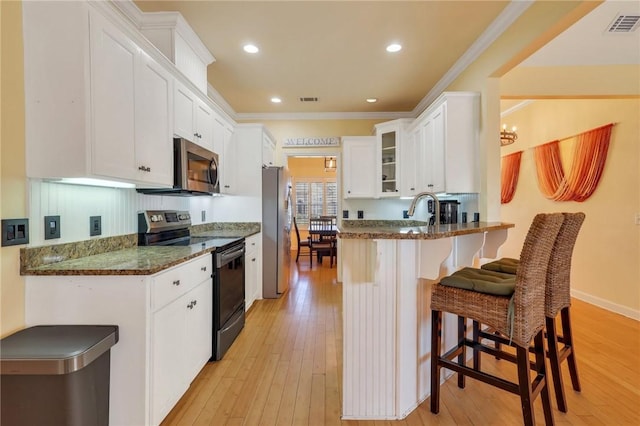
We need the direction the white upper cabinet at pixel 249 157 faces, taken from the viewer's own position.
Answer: facing to the right of the viewer

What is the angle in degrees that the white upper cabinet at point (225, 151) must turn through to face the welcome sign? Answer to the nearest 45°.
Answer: approximately 45° to its left

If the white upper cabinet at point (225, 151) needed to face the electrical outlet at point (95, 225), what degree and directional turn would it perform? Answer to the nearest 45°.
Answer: approximately 135° to its right

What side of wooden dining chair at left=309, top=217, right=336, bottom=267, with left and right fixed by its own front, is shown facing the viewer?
back

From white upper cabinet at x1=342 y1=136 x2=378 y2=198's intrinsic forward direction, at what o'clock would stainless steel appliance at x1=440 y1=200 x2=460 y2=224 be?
The stainless steel appliance is roughly at 11 o'clock from the white upper cabinet.

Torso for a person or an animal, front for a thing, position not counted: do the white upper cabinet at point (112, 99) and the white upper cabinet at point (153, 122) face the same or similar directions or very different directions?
same or similar directions

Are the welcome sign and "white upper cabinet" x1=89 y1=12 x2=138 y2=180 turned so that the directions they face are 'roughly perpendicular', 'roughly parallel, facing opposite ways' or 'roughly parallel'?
roughly perpendicular

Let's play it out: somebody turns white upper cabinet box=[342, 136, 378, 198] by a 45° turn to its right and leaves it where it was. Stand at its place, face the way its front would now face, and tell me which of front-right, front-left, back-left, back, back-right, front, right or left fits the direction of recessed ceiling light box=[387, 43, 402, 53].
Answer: front-left

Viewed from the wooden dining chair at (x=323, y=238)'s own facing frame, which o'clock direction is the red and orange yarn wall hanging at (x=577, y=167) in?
The red and orange yarn wall hanging is roughly at 4 o'clock from the wooden dining chair.

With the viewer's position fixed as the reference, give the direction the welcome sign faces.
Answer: facing the viewer

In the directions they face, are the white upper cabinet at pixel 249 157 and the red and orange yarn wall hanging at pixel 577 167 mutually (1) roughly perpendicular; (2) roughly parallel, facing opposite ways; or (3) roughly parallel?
roughly parallel, facing opposite ways

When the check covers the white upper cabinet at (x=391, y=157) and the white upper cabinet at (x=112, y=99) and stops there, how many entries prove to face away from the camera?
0
